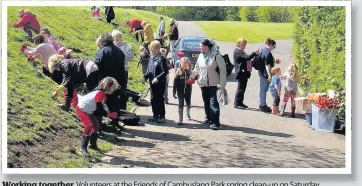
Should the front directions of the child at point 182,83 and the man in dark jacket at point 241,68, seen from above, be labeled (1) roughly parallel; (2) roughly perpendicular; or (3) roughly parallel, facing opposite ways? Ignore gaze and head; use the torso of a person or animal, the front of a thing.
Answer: roughly perpendicular

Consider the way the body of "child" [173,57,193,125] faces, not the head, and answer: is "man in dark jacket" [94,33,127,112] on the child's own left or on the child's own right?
on the child's own right
